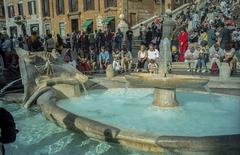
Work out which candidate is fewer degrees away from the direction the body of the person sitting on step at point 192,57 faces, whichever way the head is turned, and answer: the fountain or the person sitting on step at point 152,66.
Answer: the fountain

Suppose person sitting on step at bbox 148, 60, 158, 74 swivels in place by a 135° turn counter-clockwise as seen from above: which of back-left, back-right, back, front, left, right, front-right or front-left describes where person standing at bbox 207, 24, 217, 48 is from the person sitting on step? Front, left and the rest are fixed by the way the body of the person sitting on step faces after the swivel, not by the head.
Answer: front

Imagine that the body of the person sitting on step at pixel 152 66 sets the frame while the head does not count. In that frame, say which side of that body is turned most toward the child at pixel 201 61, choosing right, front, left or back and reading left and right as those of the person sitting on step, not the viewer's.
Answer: left

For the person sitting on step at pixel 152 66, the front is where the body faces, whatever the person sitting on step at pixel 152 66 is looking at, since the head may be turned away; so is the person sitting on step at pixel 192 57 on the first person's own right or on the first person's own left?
on the first person's own left

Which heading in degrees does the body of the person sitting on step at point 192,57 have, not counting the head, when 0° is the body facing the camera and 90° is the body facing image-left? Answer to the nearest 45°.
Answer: approximately 0°

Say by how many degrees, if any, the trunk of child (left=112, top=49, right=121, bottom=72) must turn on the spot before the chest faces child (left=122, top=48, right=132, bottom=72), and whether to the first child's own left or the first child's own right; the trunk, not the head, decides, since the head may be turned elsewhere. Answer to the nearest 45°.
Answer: approximately 135° to the first child's own left

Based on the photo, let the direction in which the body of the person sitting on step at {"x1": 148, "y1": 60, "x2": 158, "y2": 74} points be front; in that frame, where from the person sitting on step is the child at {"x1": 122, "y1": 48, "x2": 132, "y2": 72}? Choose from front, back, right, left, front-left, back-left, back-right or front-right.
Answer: back-right

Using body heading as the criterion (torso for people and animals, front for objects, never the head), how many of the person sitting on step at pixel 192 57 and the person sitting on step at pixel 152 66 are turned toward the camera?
2

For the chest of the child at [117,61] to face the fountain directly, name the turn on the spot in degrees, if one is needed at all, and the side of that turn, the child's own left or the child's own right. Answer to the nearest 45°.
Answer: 0° — they already face it

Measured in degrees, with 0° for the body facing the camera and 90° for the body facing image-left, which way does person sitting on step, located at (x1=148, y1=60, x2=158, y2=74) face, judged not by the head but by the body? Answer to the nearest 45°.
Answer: approximately 0°
